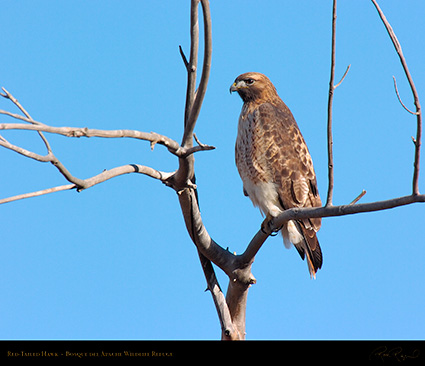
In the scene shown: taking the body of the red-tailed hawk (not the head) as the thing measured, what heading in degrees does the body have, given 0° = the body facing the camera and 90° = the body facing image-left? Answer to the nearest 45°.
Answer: approximately 90°
